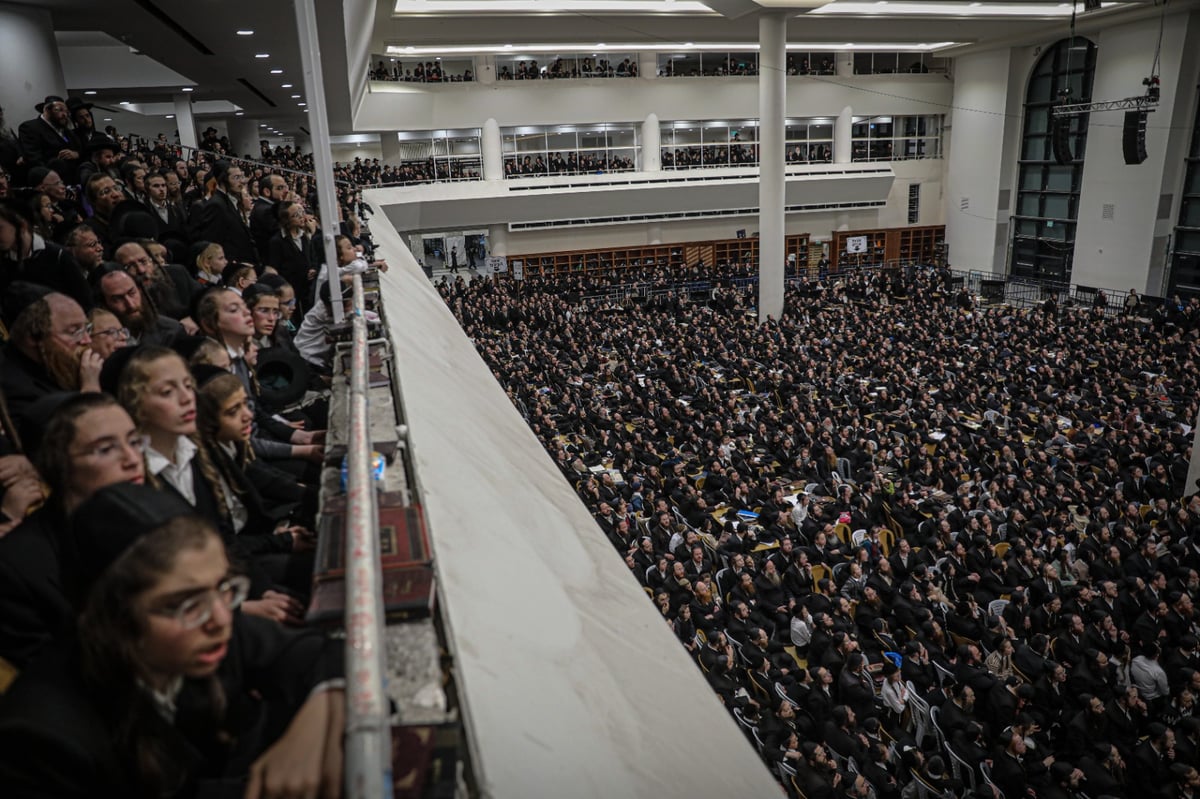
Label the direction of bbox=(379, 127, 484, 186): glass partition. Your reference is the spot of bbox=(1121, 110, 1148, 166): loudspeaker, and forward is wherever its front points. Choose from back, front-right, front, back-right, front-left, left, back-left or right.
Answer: front-right

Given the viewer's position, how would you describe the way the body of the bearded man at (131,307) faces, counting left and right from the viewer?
facing the viewer and to the right of the viewer

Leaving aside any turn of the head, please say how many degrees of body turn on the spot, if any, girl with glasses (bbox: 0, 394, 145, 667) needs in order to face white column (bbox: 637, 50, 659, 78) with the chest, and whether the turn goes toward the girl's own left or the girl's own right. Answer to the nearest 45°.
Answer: approximately 90° to the girl's own left

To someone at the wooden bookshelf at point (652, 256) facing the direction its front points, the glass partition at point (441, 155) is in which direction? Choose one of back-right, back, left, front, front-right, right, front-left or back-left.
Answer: right

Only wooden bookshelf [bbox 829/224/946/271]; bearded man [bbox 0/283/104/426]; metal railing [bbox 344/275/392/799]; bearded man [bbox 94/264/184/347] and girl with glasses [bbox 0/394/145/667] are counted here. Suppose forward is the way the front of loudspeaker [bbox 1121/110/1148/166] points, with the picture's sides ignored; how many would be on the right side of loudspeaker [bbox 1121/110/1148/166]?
1

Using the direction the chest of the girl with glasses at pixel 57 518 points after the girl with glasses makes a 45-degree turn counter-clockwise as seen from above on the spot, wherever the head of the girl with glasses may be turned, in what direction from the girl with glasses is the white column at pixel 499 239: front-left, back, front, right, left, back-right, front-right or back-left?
front-left

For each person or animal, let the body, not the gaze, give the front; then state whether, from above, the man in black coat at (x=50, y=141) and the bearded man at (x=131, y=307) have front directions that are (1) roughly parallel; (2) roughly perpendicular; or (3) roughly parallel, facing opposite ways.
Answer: roughly parallel

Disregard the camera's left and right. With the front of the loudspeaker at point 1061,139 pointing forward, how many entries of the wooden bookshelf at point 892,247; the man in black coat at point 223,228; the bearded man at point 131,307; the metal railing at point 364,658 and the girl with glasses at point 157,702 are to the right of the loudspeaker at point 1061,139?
1

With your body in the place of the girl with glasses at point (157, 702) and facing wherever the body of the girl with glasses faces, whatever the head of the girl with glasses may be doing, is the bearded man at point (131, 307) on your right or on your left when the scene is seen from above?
on your left

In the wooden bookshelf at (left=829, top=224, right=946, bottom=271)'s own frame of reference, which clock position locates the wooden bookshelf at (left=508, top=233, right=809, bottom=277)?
the wooden bookshelf at (left=508, top=233, right=809, bottom=277) is roughly at 2 o'clock from the wooden bookshelf at (left=829, top=224, right=946, bottom=271).

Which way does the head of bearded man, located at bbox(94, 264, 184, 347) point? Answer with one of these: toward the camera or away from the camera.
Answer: toward the camera

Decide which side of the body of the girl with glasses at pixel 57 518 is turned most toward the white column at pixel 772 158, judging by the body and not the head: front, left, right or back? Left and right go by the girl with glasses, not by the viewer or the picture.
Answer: left

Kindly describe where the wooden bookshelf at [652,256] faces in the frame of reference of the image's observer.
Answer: facing the viewer

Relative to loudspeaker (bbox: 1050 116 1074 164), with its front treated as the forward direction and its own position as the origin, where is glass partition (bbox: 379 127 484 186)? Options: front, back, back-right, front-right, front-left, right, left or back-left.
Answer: front-right

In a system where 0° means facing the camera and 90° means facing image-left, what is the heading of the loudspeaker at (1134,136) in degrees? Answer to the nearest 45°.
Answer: approximately 45°

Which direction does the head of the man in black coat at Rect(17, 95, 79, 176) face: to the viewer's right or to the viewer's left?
to the viewer's right

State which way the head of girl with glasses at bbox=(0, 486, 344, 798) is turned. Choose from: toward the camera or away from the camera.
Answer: toward the camera

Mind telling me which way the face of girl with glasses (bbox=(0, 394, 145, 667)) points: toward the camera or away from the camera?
toward the camera

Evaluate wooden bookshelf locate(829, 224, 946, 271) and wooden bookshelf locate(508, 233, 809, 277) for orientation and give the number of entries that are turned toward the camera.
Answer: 2

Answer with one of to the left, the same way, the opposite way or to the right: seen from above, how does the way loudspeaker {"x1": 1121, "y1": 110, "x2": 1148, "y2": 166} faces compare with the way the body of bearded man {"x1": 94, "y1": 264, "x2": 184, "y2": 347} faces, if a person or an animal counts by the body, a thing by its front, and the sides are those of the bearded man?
the opposite way

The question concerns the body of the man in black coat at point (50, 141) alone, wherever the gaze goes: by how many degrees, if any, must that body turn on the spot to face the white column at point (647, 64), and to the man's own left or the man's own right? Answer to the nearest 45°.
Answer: approximately 90° to the man's own left

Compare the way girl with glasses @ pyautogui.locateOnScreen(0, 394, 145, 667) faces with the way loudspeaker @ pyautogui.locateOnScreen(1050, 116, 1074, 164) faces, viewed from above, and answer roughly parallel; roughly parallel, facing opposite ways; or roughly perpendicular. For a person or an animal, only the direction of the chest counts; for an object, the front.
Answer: roughly parallel, facing opposite ways
